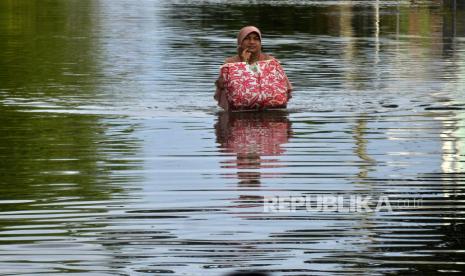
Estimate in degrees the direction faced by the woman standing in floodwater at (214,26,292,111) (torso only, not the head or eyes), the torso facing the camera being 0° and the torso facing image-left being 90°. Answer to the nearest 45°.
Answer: approximately 0°
